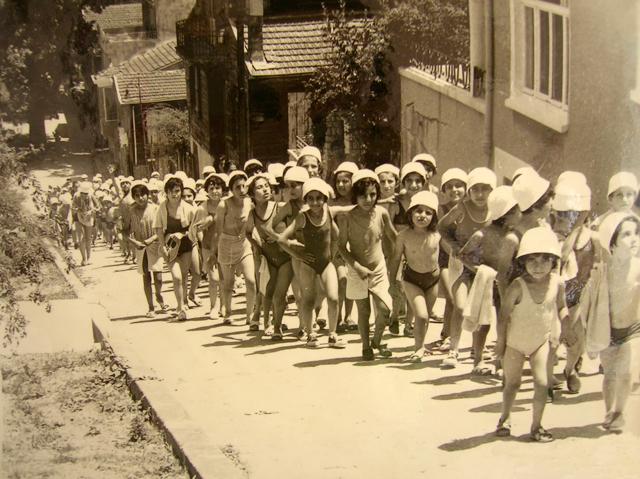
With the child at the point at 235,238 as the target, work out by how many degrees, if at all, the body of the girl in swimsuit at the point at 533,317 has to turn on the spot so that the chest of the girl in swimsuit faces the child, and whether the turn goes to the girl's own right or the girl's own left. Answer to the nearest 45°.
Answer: approximately 135° to the girl's own right

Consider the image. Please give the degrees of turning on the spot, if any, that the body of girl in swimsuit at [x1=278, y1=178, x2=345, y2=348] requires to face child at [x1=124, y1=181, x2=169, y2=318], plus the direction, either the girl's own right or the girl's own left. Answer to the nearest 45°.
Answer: approximately 135° to the girl's own right

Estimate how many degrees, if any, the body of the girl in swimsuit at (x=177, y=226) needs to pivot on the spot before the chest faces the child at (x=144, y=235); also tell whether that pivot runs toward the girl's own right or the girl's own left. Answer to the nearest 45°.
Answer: approximately 135° to the girl's own right

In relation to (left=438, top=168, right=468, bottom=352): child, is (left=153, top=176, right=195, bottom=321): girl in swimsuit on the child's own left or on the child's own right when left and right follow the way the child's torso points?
on the child's own right

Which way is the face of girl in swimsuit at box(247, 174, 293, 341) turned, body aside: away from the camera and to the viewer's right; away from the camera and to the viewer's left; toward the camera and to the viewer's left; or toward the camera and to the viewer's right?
toward the camera and to the viewer's right
